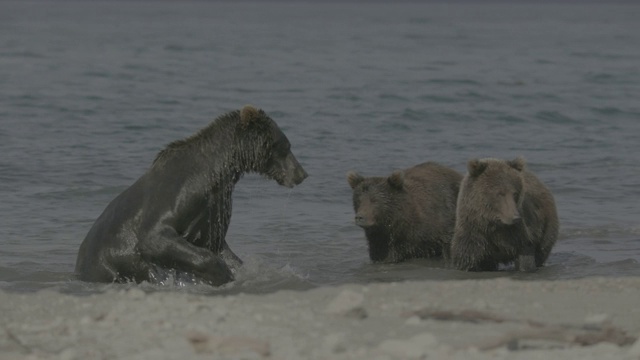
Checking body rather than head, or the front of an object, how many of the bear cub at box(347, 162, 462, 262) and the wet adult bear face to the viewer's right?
1

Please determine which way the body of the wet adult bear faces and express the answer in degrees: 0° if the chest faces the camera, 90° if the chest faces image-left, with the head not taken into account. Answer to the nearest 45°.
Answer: approximately 270°

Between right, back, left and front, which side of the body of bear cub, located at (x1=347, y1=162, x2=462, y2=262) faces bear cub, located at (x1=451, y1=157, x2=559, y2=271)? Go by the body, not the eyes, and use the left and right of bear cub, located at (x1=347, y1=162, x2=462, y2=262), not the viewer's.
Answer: left

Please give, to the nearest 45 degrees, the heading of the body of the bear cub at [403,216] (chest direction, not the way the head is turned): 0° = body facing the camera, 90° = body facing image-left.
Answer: approximately 45°

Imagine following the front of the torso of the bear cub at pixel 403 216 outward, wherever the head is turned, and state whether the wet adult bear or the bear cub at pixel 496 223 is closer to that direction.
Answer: the wet adult bear

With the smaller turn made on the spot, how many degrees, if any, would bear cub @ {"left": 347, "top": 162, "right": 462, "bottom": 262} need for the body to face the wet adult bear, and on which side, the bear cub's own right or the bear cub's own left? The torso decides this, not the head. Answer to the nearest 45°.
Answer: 0° — it already faces it

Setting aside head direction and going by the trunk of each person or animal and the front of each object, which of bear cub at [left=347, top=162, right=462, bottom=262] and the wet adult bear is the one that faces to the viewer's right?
the wet adult bear

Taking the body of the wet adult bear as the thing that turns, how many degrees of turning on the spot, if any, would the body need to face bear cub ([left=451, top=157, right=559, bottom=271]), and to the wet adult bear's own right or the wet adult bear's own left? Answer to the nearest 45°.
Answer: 0° — it already faces it
